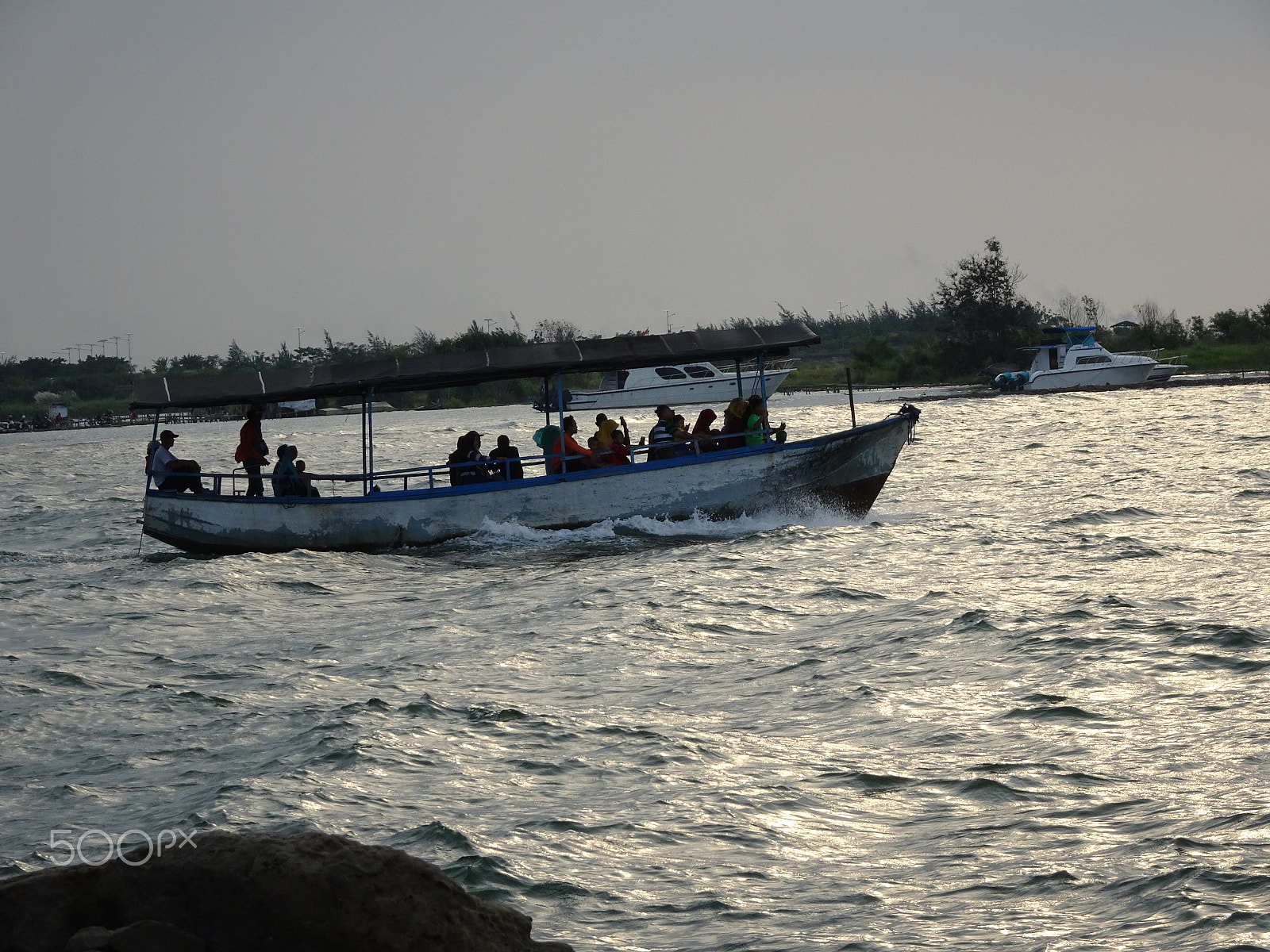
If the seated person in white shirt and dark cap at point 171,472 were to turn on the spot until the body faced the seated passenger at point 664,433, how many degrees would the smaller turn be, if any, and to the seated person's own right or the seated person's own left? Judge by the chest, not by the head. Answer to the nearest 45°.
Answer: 0° — they already face them

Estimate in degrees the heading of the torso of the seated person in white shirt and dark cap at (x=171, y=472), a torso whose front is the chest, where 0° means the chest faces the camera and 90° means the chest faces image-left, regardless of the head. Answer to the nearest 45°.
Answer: approximately 270°

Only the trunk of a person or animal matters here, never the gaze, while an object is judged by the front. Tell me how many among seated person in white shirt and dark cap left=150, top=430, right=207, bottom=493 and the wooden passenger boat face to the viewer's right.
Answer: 2

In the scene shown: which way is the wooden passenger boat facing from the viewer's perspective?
to the viewer's right

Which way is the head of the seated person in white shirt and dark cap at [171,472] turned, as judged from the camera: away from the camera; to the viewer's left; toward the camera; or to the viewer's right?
to the viewer's right
